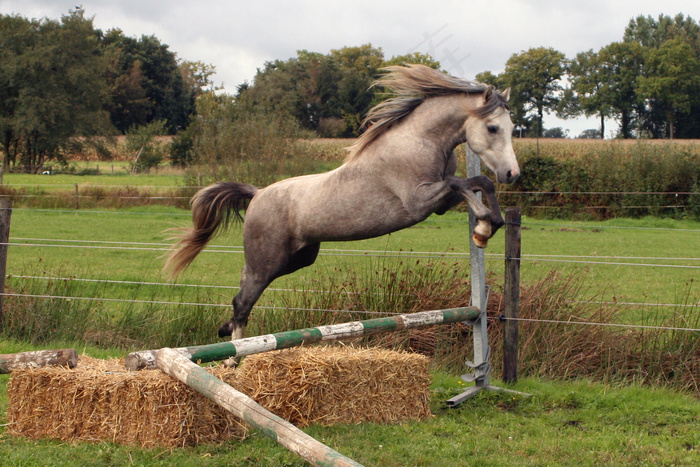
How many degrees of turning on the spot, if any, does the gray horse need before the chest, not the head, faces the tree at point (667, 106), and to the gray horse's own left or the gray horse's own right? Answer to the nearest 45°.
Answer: approximately 45° to the gray horse's own left

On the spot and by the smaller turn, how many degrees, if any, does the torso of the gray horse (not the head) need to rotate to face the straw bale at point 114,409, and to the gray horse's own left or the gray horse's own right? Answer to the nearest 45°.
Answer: approximately 180°

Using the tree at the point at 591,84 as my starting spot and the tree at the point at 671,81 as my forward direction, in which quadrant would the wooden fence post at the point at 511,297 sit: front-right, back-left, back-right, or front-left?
back-right

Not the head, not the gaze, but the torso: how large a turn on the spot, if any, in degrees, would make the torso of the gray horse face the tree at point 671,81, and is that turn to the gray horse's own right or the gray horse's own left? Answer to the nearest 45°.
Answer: approximately 45° to the gray horse's own left

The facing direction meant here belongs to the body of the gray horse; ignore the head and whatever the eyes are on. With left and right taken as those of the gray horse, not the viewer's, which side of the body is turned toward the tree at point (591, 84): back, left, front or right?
left

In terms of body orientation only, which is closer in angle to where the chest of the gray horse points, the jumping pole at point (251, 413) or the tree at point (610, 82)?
the tree

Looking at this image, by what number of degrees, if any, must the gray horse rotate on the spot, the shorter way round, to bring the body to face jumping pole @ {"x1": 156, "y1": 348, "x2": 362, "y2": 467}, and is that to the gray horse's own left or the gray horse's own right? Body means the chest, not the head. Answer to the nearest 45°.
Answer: approximately 135° to the gray horse's own right

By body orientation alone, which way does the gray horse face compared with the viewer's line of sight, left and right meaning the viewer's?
facing to the right of the viewer

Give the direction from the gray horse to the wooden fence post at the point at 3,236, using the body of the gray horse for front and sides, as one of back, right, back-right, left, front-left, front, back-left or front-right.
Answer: back-left
